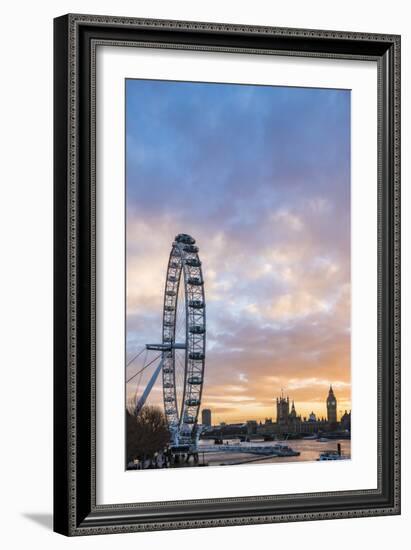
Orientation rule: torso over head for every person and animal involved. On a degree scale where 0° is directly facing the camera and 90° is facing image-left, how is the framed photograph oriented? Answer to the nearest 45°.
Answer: approximately 315°
